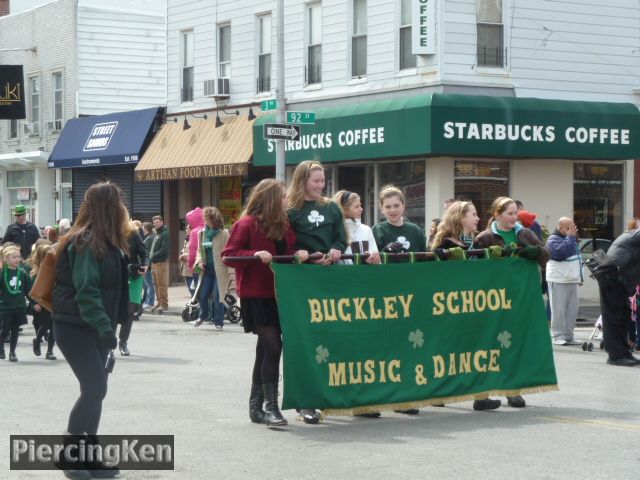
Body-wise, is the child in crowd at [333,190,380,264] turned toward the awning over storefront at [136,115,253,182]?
no

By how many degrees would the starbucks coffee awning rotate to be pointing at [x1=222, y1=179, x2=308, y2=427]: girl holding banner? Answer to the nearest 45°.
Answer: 0° — it already faces them

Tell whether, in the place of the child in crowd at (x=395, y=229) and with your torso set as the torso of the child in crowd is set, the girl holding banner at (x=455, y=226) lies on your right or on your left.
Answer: on your left

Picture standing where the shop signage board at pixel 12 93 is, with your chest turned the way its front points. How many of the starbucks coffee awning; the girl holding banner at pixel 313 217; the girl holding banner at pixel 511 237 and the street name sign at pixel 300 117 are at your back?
0

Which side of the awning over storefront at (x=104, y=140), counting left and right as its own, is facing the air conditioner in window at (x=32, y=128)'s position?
right

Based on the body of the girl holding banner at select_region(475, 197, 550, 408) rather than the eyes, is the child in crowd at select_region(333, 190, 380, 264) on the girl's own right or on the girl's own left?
on the girl's own right

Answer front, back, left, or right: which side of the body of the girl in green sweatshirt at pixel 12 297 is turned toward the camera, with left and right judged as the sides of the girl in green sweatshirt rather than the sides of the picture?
front

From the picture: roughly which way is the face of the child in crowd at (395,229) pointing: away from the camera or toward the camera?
toward the camera

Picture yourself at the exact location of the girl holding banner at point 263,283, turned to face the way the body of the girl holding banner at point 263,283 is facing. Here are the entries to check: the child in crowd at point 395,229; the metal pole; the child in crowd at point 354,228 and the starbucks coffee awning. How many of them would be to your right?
0

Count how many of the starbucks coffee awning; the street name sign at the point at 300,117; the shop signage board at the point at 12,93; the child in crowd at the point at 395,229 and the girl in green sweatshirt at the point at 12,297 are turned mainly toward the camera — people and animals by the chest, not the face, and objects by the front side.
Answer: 5

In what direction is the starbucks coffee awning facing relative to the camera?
toward the camera

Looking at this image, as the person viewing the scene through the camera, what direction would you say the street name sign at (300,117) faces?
facing the viewer

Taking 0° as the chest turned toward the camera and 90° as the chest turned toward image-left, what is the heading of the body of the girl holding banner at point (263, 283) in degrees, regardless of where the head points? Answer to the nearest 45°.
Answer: approximately 315°
